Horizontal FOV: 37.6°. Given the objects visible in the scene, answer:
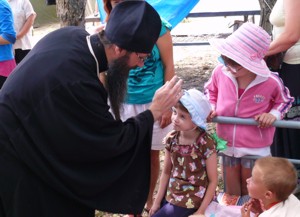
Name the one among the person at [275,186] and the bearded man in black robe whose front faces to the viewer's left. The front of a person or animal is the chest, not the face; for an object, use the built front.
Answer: the person

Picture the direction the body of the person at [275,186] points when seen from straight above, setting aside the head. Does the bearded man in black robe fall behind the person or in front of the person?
in front

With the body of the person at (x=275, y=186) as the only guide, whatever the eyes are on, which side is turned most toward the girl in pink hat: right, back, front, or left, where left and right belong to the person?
right

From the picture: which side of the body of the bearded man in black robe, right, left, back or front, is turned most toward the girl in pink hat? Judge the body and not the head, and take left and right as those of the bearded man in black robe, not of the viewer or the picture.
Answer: front

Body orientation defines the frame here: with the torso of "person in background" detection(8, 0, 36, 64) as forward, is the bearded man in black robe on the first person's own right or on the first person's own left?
on the first person's own left

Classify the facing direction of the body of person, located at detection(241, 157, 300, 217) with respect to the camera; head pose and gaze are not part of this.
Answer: to the viewer's left

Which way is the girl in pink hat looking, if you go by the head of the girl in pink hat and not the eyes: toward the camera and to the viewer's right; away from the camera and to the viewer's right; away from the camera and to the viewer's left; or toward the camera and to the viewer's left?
toward the camera and to the viewer's left

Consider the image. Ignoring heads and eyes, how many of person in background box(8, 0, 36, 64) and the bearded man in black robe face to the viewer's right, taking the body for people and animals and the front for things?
1

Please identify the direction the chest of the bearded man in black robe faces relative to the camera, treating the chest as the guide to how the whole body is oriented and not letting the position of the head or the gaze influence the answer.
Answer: to the viewer's right

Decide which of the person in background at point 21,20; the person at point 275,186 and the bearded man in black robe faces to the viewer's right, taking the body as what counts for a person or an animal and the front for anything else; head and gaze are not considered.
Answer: the bearded man in black robe

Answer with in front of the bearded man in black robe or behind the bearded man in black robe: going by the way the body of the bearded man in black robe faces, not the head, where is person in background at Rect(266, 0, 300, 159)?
in front

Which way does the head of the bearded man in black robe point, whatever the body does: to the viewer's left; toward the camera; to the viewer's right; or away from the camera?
to the viewer's right

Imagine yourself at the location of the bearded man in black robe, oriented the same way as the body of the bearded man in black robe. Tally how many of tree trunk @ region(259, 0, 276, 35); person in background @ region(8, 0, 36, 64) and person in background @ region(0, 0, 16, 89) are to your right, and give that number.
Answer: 0

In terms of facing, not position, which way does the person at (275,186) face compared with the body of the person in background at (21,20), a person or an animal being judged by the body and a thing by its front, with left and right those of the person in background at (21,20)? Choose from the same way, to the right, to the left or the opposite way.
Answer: to the right

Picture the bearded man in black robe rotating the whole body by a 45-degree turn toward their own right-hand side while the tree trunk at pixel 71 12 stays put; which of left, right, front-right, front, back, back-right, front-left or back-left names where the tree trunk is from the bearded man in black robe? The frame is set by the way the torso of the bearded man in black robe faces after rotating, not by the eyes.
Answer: back-left

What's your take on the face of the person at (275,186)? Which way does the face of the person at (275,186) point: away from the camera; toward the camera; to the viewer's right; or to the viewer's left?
to the viewer's left

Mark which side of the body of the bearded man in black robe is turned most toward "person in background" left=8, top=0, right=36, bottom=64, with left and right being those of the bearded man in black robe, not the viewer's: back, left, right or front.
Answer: left

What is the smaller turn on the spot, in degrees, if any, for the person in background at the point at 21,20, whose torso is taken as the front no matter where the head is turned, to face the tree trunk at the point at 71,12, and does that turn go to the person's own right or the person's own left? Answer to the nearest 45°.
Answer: approximately 90° to the person's own left

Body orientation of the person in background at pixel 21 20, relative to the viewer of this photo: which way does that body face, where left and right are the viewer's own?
facing the viewer and to the left of the viewer
